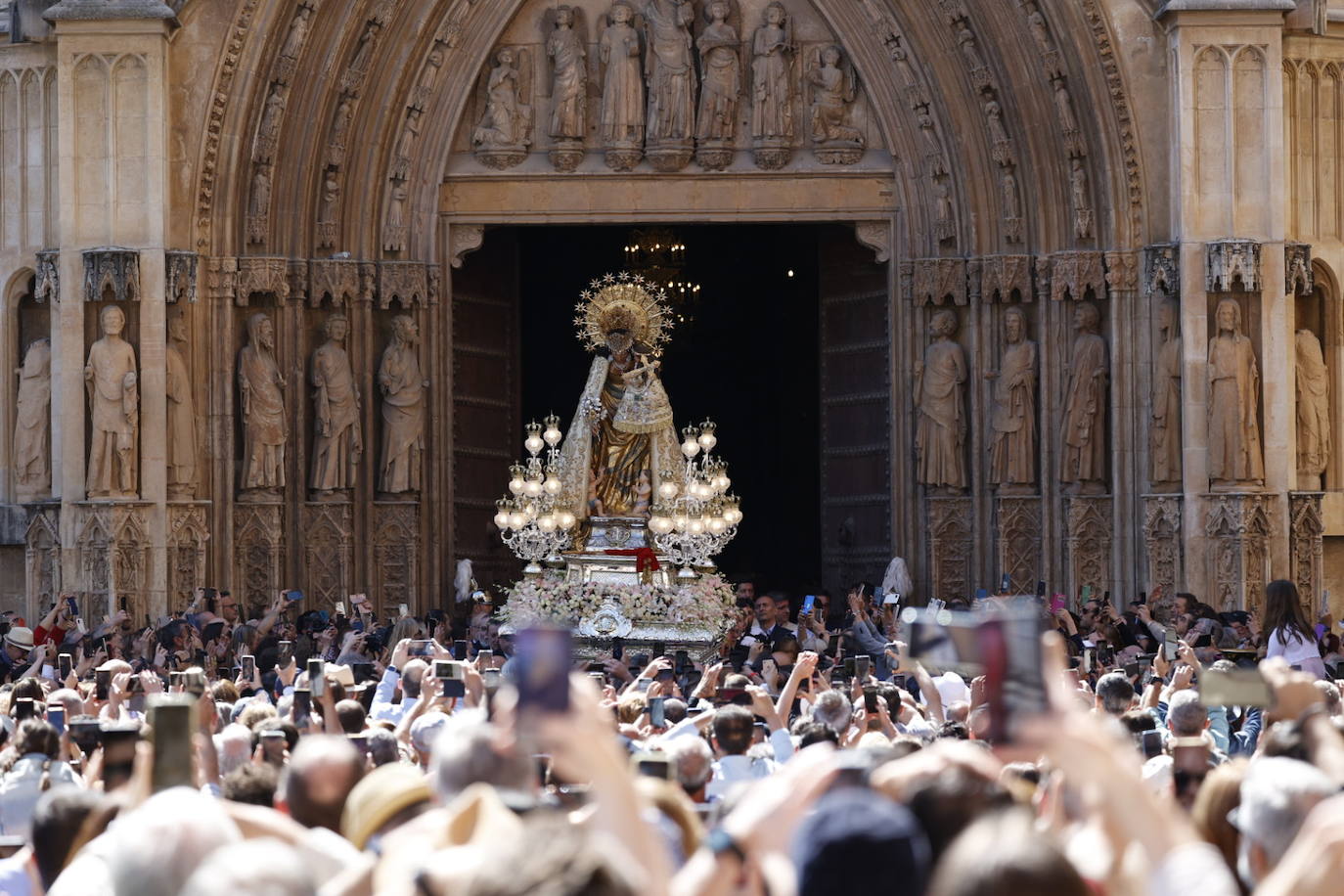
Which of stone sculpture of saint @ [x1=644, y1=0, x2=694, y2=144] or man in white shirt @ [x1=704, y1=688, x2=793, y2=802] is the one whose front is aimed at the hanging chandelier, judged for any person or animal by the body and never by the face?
the man in white shirt

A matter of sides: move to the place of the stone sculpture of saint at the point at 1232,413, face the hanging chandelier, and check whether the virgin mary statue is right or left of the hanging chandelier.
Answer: left

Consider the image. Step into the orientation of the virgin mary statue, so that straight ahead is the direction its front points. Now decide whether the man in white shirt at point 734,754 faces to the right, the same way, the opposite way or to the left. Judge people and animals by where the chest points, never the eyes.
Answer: the opposite way

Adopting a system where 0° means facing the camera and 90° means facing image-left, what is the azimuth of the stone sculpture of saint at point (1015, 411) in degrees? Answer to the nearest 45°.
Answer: approximately 45°

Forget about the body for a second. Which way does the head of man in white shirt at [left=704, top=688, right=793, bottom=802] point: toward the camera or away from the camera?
away from the camera

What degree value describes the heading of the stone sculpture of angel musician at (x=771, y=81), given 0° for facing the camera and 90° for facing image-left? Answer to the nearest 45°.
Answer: approximately 0°

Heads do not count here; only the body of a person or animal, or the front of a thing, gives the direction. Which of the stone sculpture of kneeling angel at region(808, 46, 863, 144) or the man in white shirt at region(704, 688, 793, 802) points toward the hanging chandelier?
the man in white shirt
